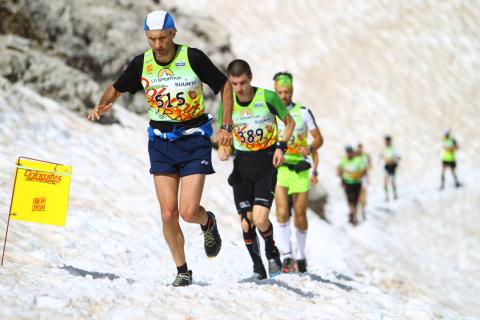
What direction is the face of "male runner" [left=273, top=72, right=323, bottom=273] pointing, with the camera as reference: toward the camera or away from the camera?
toward the camera

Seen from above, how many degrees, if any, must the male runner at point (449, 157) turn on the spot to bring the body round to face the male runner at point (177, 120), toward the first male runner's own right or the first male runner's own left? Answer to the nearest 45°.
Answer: approximately 45° to the first male runner's own left

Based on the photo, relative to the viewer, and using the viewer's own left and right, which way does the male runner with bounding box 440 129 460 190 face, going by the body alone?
facing the viewer and to the left of the viewer

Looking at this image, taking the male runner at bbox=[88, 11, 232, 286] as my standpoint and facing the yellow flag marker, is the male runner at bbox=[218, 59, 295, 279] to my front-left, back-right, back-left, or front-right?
back-right

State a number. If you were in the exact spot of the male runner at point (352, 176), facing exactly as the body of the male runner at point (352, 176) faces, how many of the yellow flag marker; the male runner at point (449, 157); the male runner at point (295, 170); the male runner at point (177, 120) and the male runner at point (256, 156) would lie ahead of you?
4

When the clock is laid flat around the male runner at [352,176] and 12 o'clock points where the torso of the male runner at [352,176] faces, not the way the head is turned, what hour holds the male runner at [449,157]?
the male runner at [449,157] is roughly at 7 o'clock from the male runner at [352,176].

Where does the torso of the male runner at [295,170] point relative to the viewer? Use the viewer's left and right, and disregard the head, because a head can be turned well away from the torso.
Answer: facing the viewer

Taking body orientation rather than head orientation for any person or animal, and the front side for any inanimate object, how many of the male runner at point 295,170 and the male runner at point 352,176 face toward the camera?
2

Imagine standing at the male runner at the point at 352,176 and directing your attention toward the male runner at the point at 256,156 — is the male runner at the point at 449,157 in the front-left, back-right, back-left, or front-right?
back-left

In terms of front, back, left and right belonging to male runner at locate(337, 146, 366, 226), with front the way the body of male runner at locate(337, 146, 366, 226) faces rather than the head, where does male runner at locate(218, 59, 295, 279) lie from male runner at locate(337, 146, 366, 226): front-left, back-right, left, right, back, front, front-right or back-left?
front

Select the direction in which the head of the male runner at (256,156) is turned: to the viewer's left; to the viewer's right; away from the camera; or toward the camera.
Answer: toward the camera

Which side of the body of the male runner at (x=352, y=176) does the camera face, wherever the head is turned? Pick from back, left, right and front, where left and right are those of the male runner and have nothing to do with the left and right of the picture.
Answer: front

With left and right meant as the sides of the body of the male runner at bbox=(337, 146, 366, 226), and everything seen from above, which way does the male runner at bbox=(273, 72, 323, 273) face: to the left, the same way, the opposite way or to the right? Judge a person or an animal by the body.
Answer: the same way

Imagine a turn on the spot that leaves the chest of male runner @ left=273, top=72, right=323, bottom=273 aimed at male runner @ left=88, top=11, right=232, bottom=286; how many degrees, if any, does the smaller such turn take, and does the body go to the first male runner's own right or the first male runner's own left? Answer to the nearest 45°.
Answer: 0° — they already face them

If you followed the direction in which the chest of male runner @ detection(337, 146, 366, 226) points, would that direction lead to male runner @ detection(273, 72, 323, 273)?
yes

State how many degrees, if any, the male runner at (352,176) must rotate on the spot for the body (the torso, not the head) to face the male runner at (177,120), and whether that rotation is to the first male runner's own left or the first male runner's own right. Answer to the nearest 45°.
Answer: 0° — they already face them

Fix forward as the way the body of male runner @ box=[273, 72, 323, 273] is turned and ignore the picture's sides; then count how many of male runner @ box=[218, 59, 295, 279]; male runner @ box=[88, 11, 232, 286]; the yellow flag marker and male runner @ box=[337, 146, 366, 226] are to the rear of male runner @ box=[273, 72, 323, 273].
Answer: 1
